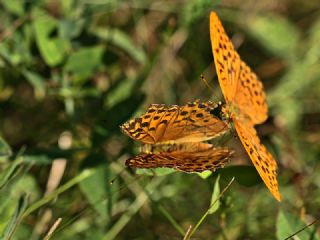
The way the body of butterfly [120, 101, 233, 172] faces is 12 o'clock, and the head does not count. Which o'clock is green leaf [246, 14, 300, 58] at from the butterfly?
The green leaf is roughly at 4 o'clock from the butterfly.

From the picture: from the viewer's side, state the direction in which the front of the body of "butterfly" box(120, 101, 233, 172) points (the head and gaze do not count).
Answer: to the viewer's left

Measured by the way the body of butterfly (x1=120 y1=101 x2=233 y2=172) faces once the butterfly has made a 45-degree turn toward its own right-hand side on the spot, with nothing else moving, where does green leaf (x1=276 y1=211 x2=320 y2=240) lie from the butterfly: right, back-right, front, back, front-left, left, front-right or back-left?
back
